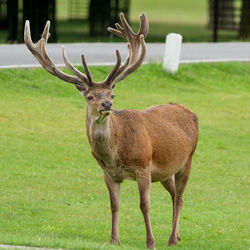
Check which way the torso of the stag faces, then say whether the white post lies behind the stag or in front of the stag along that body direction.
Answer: behind

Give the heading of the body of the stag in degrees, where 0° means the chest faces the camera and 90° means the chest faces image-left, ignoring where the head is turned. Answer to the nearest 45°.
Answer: approximately 45°
